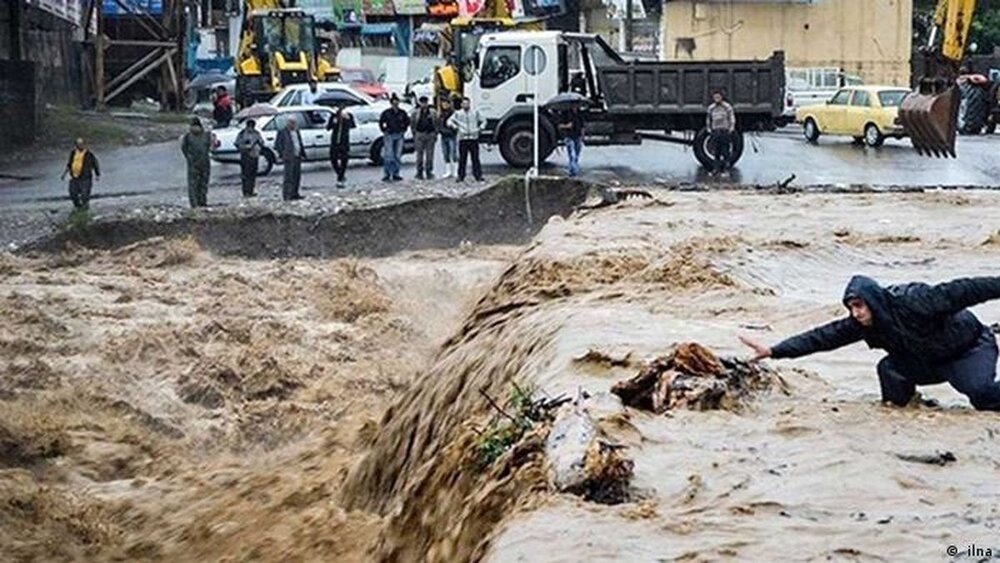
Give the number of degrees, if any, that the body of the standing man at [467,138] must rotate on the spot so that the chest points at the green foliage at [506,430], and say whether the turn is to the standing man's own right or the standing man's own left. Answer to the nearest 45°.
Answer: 0° — they already face it

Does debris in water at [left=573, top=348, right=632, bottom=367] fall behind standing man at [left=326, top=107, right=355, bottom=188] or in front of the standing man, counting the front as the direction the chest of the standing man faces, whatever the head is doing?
in front

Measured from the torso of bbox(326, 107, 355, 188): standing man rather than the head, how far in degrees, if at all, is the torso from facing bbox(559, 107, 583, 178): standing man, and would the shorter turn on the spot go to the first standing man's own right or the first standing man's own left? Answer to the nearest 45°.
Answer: approximately 90° to the first standing man's own left

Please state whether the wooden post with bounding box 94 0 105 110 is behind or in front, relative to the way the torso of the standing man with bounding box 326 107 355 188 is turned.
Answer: behind

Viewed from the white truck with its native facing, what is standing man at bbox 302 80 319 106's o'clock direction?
The standing man is roughly at 1 o'clock from the white truck.

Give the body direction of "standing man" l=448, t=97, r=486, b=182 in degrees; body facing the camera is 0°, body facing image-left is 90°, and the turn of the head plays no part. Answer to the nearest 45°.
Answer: approximately 0°

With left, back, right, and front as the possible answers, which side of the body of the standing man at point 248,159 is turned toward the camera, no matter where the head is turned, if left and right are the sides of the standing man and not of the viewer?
front

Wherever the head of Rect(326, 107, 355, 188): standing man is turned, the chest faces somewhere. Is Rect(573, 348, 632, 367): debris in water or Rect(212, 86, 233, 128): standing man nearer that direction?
the debris in water

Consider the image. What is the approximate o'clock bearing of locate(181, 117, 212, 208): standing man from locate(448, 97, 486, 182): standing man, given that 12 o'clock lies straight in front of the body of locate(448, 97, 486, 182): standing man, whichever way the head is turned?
locate(181, 117, 212, 208): standing man is roughly at 2 o'clock from locate(448, 97, 486, 182): standing man.

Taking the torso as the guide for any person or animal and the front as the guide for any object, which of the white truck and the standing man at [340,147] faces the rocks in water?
the standing man

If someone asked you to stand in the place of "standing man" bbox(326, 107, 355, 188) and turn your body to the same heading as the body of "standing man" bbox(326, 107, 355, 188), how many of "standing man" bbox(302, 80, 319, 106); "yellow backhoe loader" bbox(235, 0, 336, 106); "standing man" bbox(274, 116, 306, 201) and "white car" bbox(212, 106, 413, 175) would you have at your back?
3

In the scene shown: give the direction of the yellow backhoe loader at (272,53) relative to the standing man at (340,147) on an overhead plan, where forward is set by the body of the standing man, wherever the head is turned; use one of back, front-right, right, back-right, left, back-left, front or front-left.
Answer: back

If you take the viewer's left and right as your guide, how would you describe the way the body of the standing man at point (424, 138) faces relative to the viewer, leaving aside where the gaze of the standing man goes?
facing the viewer

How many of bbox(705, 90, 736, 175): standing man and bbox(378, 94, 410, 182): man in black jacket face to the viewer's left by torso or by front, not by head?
0

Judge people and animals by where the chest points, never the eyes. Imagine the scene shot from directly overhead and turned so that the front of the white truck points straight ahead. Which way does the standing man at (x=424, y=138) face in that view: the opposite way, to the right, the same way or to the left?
to the left

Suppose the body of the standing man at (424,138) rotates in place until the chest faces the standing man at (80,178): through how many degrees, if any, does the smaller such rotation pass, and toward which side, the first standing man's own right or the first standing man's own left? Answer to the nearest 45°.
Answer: approximately 45° to the first standing man's own right

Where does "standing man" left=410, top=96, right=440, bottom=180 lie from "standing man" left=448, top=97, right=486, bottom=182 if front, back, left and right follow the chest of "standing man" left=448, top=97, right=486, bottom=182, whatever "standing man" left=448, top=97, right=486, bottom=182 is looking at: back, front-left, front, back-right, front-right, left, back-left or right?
back-right

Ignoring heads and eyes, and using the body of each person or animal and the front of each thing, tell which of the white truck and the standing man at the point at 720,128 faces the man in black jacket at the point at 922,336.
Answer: the standing man

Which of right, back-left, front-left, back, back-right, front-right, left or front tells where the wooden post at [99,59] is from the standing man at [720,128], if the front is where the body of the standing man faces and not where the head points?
back-right
